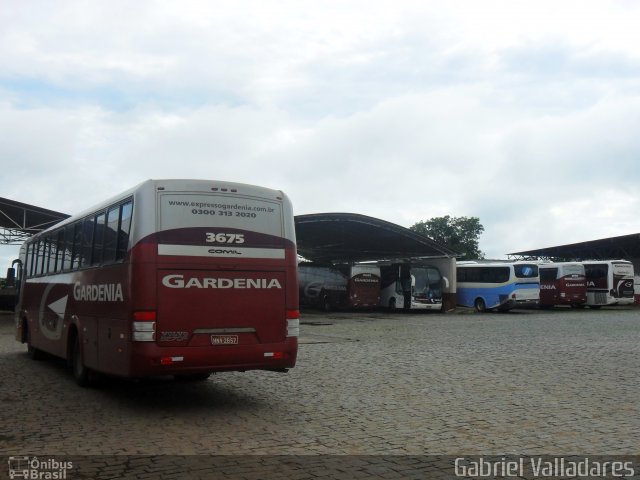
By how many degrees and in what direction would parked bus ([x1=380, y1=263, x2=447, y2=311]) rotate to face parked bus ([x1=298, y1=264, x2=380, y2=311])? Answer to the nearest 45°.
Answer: approximately 135° to its right

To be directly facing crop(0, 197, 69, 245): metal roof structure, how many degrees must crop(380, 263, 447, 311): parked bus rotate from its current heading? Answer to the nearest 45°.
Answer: approximately 135° to its right

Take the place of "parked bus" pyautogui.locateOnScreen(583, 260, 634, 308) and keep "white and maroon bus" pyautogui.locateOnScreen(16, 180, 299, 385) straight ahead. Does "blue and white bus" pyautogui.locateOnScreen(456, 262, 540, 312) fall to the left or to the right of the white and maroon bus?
right

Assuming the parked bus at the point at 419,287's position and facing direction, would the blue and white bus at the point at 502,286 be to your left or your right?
on your left

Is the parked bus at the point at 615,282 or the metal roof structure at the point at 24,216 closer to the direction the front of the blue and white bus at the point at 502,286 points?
the metal roof structure

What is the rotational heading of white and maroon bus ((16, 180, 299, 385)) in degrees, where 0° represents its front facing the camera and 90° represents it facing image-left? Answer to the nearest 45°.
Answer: approximately 135°

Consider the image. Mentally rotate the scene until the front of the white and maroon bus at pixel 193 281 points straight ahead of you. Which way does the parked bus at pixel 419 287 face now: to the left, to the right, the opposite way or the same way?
the opposite way
